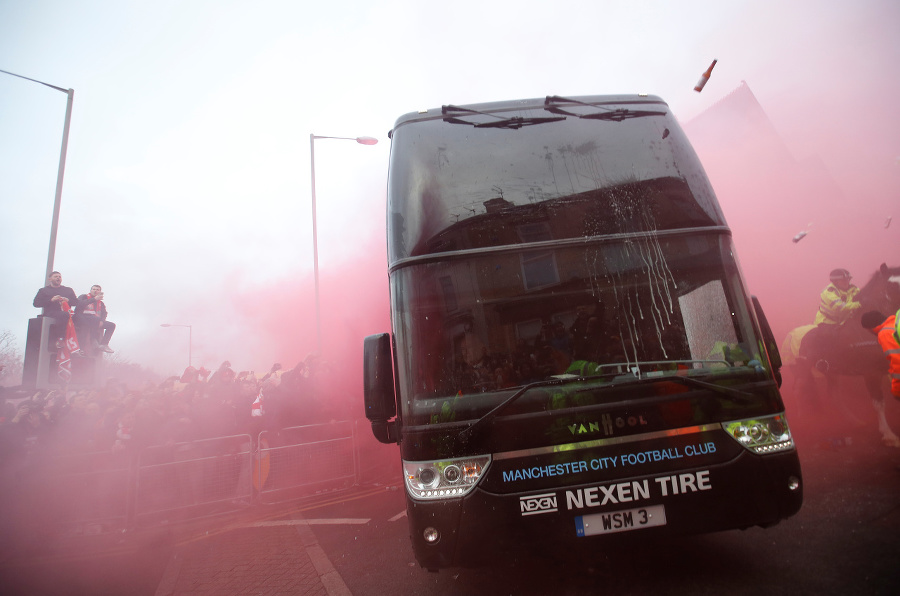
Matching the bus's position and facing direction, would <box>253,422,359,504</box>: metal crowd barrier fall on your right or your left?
on your right

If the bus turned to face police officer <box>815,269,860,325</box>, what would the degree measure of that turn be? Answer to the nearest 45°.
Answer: approximately 135° to its left

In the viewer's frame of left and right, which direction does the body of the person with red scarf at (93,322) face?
facing the viewer and to the right of the viewer

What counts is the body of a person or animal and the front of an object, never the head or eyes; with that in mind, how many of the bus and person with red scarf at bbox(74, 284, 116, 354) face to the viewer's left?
0

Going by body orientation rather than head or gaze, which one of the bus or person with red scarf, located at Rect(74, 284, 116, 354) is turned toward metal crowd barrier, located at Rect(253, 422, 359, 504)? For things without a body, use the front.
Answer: the person with red scarf

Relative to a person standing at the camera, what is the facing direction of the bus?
facing the viewer

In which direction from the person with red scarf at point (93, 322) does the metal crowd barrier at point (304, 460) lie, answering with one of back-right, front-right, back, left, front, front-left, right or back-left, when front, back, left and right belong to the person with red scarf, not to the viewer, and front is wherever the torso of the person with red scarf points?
front
